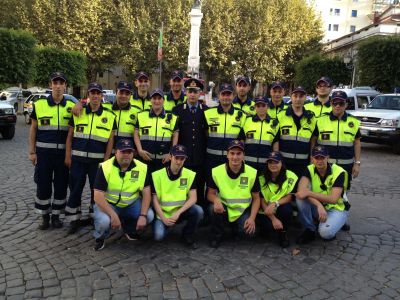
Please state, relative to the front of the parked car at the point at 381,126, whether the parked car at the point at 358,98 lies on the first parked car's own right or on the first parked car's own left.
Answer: on the first parked car's own right

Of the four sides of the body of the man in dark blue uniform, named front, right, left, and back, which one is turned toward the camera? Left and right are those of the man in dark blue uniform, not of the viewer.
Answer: front

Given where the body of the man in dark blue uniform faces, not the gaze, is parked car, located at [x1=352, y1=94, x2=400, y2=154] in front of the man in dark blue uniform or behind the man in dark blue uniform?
behind

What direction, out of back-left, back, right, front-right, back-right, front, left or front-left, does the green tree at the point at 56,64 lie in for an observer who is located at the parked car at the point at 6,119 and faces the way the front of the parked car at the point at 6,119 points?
back-left

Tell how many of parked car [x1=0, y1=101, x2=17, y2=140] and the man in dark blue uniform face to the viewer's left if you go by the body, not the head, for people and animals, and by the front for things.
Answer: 0

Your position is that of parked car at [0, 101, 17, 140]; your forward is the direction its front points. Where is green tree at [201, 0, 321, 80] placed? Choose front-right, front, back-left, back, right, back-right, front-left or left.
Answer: left

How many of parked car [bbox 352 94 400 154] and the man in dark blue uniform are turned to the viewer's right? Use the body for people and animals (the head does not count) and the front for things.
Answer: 0

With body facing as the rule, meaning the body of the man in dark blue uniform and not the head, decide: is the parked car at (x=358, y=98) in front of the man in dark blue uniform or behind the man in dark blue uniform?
behind
